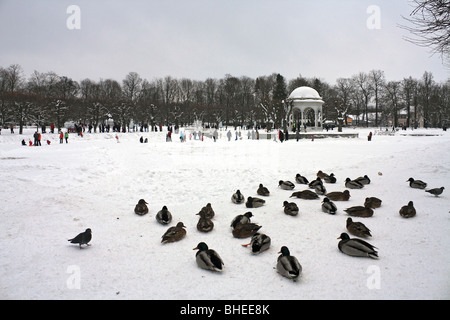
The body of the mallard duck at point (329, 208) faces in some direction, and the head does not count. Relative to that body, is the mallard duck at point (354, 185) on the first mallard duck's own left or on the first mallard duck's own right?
on the first mallard duck's own right

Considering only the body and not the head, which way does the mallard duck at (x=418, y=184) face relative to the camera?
to the viewer's left

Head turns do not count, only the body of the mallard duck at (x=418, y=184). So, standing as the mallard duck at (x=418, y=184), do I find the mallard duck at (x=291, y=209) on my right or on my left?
on my left

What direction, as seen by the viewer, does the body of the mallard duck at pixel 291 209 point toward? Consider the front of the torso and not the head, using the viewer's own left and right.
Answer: facing away from the viewer and to the left of the viewer
